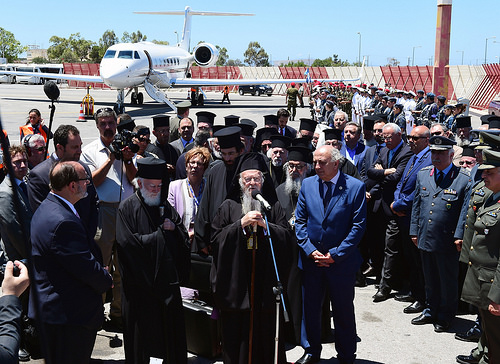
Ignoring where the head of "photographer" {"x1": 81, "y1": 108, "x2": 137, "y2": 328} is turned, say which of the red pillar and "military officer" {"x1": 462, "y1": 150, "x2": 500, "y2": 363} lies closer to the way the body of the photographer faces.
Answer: the military officer

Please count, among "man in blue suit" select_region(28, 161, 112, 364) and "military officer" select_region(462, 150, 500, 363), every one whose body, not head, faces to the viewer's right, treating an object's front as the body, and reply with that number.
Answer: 1

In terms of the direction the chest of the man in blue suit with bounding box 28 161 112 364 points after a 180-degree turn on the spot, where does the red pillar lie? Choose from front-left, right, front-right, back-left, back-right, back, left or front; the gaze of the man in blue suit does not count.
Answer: back-right

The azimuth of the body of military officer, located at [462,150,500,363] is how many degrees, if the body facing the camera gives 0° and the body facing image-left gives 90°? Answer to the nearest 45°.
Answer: approximately 45°

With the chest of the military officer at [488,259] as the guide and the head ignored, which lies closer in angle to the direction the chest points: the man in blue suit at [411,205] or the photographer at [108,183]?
the photographer

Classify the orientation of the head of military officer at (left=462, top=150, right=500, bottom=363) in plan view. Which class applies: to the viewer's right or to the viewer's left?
to the viewer's left

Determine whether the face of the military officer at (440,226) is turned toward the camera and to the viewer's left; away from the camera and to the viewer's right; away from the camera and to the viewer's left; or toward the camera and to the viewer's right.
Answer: toward the camera and to the viewer's left

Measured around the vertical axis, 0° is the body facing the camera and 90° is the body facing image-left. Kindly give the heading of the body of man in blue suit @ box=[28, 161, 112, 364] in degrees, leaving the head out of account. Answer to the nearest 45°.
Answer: approximately 270°

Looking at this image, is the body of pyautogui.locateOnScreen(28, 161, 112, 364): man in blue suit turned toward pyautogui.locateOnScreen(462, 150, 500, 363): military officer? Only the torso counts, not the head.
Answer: yes

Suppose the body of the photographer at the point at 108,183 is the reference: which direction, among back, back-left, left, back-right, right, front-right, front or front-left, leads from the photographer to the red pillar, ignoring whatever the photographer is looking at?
left

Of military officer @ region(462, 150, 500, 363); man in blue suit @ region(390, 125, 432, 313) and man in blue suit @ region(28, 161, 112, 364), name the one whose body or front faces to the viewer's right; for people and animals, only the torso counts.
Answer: man in blue suit @ region(28, 161, 112, 364)

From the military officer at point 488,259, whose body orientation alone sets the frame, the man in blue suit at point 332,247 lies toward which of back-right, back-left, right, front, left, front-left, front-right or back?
front-right

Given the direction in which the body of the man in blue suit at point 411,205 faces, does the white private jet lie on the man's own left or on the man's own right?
on the man's own right

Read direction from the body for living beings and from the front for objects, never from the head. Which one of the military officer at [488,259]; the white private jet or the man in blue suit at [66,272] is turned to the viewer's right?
the man in blue suit
